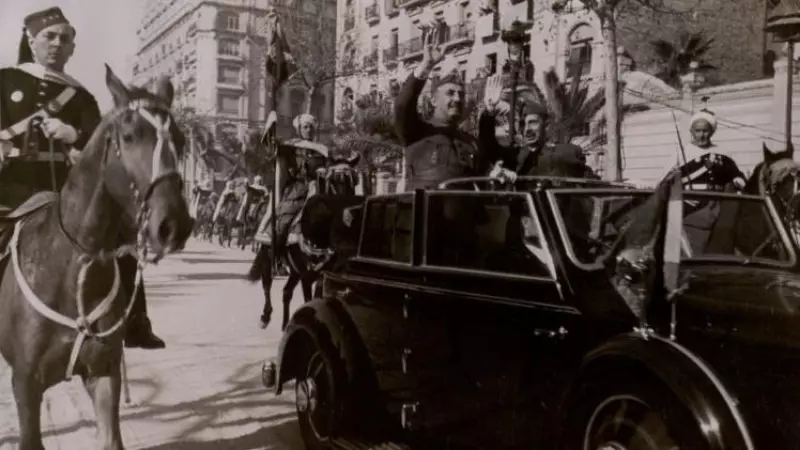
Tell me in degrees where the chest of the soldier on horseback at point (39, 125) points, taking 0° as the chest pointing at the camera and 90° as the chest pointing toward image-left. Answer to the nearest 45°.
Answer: approximately 315°

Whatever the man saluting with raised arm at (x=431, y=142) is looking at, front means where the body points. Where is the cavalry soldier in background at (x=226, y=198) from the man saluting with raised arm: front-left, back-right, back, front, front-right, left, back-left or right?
back-right

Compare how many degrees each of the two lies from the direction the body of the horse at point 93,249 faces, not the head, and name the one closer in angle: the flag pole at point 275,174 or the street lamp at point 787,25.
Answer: the street lamp

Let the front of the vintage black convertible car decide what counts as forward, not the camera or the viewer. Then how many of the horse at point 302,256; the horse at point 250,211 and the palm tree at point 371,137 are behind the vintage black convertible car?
3

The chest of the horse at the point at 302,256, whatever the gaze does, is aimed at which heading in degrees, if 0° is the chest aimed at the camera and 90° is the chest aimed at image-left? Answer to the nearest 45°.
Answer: approximately 315°

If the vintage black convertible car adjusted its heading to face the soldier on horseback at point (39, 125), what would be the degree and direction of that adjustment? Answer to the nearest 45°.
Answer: approximately 135° to its right

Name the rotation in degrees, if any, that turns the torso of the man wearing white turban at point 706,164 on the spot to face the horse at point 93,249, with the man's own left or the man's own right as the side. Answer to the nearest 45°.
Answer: approximately 45° to the man's own right

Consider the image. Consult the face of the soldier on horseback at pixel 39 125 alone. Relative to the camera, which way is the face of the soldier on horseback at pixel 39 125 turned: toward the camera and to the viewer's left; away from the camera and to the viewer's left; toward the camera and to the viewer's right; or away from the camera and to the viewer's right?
toward the camera and to the viewer's right
